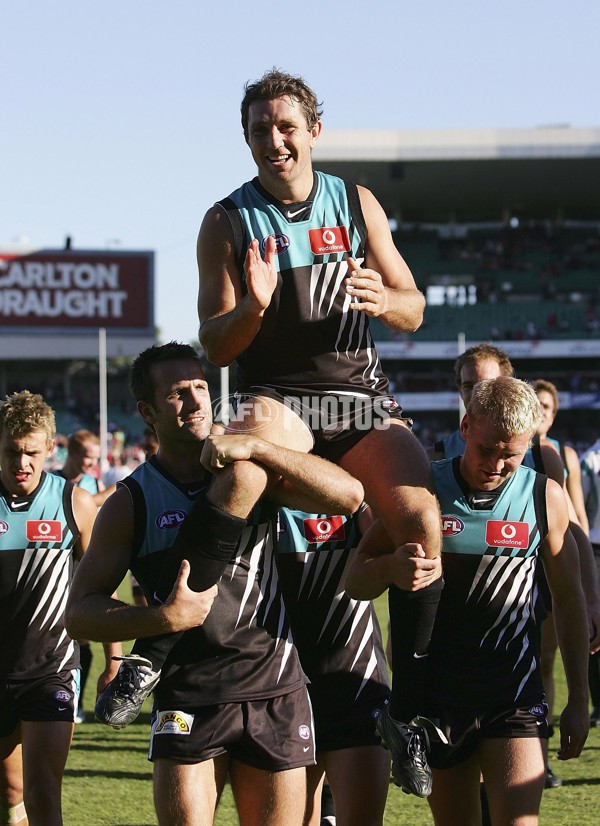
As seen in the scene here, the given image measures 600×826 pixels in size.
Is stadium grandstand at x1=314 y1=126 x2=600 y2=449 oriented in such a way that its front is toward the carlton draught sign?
no

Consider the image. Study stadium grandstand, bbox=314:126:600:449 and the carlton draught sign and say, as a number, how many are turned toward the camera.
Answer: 2

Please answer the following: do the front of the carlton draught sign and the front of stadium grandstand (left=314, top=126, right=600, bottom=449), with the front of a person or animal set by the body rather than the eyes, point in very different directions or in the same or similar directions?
same or similar directions

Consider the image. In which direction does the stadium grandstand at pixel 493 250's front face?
toward the camera

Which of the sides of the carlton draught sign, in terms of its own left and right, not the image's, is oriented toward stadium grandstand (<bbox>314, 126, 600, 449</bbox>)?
left
